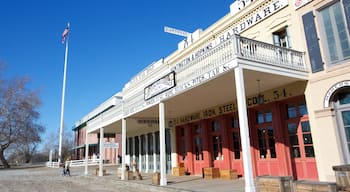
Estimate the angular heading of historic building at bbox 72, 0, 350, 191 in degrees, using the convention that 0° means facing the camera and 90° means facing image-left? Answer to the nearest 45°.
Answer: approximately 45°

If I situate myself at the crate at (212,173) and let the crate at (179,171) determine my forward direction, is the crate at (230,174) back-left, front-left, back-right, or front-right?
back-right
